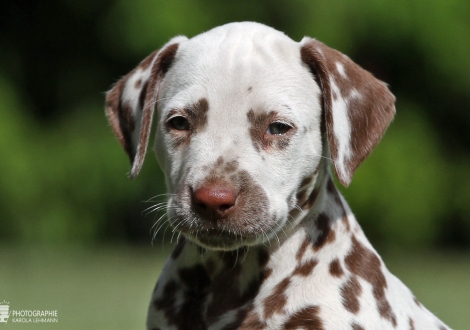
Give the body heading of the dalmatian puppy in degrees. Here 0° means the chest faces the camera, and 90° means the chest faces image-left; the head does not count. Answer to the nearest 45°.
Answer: approximately 45°
